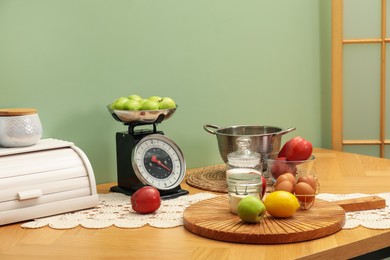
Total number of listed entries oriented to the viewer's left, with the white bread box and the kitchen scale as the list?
0

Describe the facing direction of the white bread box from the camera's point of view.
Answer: facing the viewer and to the right of the viewer
